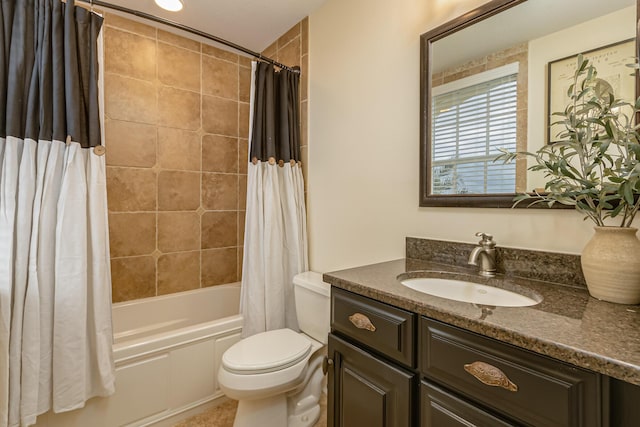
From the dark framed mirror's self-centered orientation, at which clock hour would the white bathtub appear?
The white bathtub is roughly at 1 o'clock from the dark framed mirror.

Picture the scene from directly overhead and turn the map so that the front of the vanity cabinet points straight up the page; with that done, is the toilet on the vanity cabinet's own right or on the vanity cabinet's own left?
on the vanity cabinet's own right

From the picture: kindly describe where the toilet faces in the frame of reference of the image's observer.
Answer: facing the viewer and to the left of the viewer

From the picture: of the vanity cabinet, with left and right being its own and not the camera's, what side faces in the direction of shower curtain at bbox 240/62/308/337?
right

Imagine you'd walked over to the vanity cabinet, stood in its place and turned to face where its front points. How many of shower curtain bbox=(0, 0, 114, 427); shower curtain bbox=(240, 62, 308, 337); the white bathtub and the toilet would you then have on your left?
0

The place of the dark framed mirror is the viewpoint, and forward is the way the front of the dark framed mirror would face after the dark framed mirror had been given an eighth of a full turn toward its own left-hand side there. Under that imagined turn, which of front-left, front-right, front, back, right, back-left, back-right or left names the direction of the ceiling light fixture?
right

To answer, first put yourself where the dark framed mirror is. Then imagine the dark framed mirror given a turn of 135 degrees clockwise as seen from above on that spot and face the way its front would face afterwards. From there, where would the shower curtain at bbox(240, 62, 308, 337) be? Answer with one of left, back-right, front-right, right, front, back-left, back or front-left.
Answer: left

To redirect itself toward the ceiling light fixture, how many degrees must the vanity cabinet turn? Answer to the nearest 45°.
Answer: approximately 45° to its right

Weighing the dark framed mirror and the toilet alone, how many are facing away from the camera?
0

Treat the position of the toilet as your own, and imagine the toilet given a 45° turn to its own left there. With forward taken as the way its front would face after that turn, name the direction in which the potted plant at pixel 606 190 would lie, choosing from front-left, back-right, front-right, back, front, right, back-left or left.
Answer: front-left

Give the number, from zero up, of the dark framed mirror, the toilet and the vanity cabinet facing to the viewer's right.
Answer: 0

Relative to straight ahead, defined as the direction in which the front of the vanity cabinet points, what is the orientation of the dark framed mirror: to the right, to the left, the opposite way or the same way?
the same way

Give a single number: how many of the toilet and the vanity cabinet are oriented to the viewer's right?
0
